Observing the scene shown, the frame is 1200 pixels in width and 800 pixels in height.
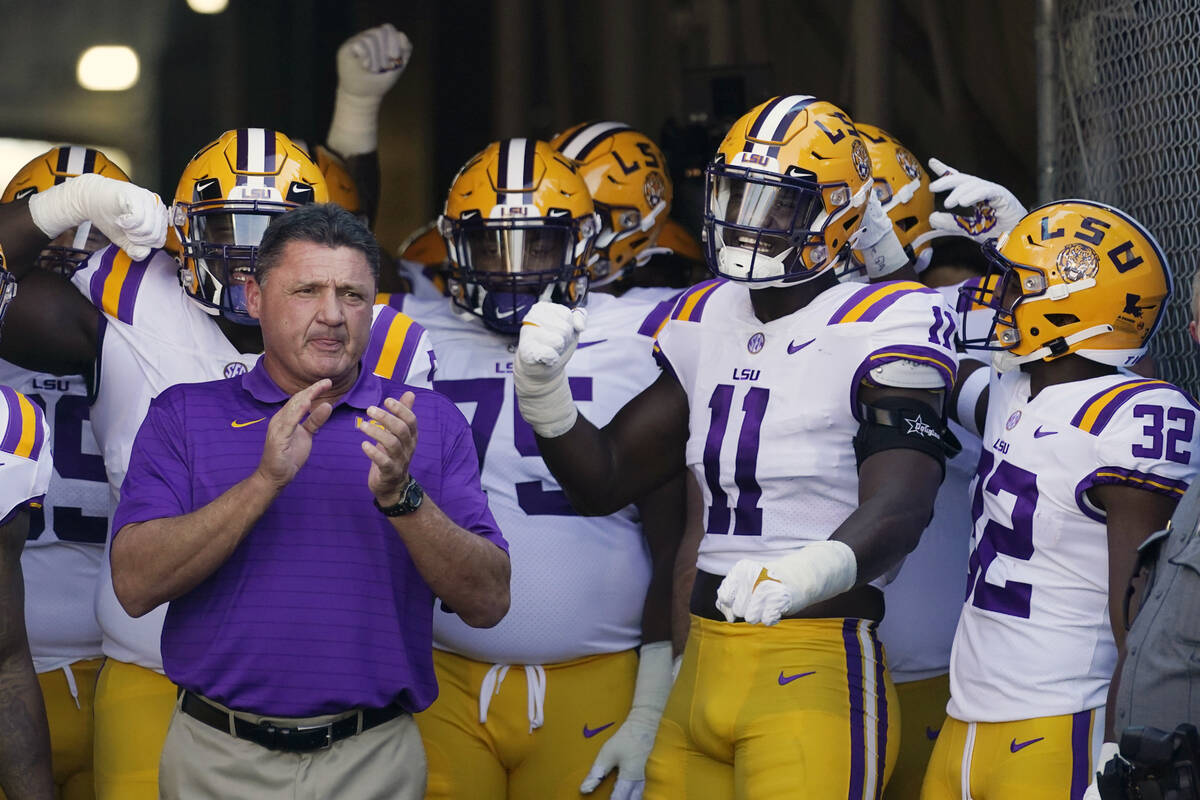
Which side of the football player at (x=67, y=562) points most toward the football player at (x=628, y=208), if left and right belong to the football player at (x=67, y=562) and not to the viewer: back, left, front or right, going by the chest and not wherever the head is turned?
left

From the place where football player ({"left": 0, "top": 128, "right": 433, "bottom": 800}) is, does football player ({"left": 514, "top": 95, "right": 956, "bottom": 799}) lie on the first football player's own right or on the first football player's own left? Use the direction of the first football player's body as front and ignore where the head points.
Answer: on the first football player's own left

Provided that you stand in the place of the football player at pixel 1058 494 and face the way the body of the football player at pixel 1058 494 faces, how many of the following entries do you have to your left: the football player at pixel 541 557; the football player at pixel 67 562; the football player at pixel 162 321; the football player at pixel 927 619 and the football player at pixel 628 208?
0

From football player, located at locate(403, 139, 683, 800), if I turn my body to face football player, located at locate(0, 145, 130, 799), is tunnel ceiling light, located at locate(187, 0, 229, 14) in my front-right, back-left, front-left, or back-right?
front-right

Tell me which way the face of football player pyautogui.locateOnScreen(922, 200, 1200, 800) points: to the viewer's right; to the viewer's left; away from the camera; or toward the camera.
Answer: to the viewer's left

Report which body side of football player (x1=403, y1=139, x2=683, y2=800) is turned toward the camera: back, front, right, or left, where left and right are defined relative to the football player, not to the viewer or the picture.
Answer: front

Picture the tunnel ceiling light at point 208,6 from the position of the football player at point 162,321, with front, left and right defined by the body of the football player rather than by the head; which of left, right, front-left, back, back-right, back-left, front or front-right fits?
back

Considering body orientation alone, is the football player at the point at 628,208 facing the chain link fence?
no

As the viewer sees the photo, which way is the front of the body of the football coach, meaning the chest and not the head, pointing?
toward the camera

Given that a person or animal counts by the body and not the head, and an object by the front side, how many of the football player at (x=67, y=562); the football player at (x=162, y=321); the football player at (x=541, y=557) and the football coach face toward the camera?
4

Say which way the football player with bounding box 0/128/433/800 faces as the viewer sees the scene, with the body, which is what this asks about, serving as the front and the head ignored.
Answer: toward the camera

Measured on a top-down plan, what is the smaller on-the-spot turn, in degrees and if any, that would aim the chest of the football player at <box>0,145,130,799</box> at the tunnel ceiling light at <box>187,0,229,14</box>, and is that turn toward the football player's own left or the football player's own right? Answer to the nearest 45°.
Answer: approximately 180°

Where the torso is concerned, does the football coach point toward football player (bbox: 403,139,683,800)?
no

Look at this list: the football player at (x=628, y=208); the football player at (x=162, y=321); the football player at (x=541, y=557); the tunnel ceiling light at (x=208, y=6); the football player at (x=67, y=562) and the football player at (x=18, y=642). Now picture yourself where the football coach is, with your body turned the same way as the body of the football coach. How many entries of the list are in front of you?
0
